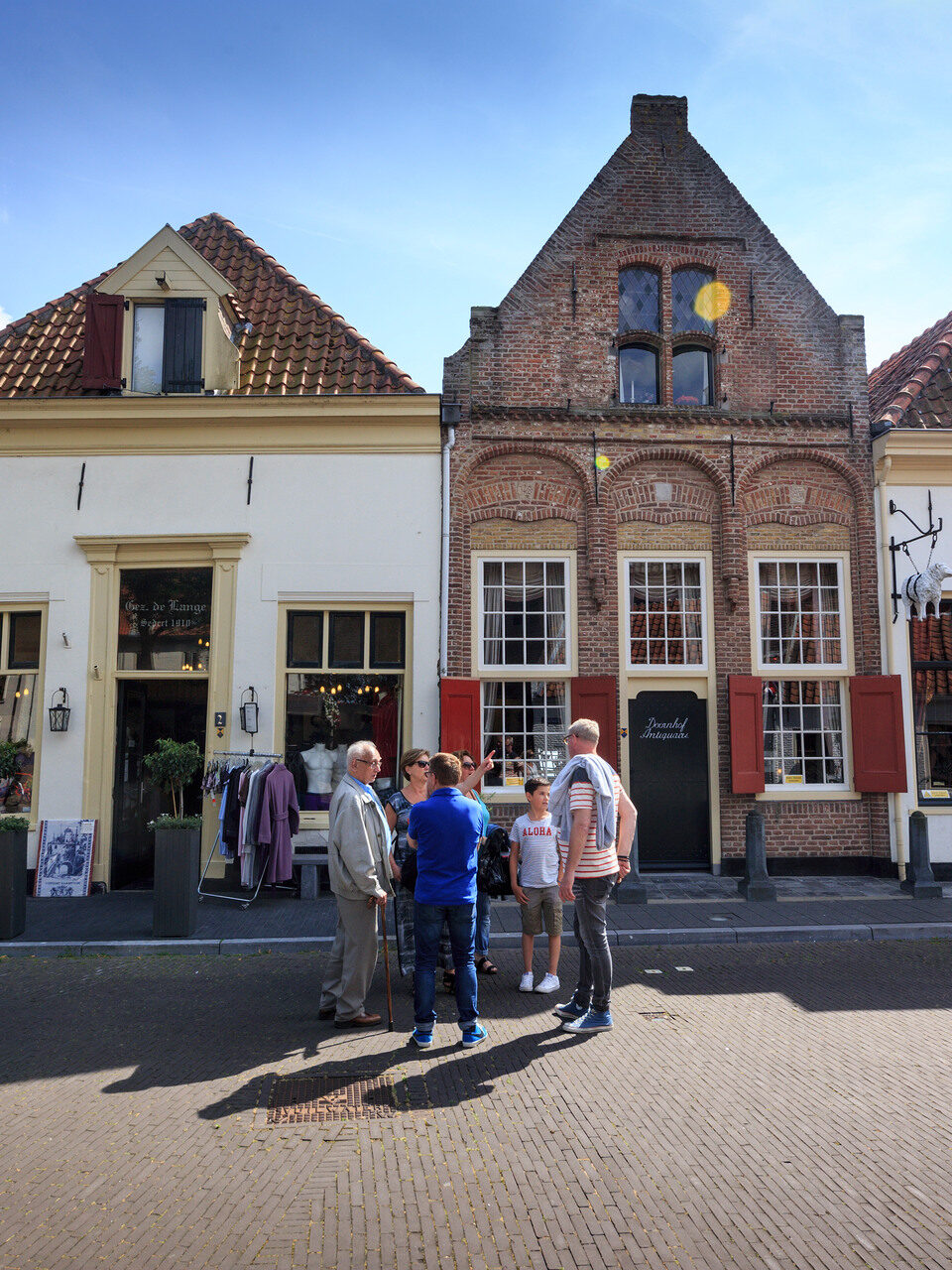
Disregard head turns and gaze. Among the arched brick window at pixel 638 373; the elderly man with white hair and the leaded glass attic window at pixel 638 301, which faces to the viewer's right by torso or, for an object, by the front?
the elderly man with white hair

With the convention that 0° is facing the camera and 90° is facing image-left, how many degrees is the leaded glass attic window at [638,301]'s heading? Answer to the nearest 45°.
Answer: approximately 0°

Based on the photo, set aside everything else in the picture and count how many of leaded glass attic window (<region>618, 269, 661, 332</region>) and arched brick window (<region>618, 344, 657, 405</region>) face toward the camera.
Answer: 2

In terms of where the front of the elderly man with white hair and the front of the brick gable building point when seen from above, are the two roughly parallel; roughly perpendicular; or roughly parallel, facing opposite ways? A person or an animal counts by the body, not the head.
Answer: roughly perpendicular

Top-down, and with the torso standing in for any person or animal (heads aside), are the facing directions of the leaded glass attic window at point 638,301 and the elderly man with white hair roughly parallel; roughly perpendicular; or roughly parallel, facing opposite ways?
roughly perpendicular

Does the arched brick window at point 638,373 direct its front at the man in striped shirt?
yes

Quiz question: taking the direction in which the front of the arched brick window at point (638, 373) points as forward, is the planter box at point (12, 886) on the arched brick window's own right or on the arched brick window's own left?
on the arched brick window's own right

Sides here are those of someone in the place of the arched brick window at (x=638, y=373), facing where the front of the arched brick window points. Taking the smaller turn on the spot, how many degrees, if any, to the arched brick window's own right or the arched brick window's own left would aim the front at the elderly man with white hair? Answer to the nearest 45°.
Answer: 0° — it already faces them

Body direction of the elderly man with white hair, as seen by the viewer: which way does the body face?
to the viewer's right

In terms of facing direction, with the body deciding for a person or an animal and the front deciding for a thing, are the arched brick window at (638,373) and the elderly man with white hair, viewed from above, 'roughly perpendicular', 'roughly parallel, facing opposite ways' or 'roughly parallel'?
roughly perpendicular
